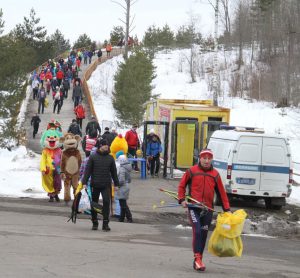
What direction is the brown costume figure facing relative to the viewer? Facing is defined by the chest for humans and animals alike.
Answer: toward the camera

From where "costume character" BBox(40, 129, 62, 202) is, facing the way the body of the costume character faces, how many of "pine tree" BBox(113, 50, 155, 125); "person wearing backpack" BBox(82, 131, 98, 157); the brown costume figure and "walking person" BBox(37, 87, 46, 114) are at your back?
3

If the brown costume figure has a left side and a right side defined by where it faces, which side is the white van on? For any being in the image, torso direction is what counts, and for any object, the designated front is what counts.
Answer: on its left

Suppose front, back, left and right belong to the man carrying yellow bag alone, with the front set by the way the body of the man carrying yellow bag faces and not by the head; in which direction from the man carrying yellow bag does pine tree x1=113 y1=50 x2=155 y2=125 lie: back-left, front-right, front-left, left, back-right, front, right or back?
back

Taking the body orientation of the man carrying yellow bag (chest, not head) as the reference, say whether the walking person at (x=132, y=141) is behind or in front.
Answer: behind

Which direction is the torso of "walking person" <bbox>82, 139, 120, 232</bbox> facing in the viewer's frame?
toward the camera

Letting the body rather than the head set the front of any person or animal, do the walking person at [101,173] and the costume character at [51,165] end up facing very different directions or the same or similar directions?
same or similar directions

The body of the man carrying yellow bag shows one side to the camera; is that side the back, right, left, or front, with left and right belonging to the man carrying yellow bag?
front

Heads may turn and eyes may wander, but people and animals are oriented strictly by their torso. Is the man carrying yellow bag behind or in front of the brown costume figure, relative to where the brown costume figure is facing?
in front

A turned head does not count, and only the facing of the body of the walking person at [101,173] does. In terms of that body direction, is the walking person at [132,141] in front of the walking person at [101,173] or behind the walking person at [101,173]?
behind

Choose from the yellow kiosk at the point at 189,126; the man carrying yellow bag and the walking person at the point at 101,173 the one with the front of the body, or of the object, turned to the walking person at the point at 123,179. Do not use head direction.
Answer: the yellow kiosk

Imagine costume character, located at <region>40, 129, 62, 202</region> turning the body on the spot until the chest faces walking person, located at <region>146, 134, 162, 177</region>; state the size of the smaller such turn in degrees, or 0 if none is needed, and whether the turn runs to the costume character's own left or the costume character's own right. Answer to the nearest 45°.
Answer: approximately 135° to the costume character's own left

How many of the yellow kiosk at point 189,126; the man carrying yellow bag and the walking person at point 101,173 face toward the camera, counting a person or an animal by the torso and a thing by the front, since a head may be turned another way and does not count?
3

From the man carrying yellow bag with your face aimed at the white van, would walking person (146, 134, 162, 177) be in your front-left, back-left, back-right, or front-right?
front-left

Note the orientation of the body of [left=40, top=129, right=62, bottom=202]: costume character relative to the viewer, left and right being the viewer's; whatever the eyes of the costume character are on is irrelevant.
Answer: facing the viewer

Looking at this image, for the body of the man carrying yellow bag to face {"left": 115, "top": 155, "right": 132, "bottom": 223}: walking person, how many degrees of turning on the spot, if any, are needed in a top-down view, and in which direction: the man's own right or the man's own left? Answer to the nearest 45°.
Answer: approximately 180°

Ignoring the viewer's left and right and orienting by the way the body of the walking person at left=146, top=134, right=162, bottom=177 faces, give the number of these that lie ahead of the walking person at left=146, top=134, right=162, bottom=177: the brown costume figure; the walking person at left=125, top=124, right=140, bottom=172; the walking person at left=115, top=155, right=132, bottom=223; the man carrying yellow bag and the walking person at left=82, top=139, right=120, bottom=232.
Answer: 4

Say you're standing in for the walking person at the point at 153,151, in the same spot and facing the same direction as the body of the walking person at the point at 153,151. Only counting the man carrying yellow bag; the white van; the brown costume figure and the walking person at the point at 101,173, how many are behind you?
0
